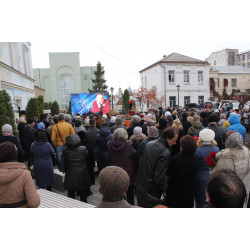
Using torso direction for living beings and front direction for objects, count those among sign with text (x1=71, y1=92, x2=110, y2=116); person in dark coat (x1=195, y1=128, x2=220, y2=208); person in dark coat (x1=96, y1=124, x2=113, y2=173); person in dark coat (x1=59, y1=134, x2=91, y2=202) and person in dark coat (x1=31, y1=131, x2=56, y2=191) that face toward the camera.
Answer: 1

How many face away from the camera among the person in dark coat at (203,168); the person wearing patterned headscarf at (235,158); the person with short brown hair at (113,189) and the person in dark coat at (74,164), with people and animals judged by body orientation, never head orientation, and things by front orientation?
4

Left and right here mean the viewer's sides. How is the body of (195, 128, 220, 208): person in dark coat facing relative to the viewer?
facing away from the viewer

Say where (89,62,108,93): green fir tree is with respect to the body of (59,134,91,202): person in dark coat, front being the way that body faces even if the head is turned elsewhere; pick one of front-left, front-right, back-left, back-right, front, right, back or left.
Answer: front

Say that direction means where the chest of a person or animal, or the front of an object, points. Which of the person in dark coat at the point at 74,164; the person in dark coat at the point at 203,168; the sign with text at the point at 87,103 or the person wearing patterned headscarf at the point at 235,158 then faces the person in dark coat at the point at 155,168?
the sign with text

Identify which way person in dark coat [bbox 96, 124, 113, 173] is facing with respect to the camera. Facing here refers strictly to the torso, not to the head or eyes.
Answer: away from the camera

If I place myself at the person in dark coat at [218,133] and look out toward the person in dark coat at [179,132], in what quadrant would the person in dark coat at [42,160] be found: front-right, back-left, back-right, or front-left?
front-left

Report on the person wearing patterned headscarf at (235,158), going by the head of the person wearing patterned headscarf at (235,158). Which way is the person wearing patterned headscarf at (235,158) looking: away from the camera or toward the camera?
away from the camera

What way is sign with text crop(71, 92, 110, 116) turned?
toward the camera

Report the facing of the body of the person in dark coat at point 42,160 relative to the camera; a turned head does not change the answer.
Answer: away from the camera

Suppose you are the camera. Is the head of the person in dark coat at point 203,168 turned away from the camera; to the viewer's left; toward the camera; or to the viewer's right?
away from the camera

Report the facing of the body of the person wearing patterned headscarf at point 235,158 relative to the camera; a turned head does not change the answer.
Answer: away from the camera

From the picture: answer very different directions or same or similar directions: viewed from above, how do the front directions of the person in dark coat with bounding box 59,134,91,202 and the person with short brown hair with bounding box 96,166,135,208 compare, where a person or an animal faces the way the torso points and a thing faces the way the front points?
same or similar directions

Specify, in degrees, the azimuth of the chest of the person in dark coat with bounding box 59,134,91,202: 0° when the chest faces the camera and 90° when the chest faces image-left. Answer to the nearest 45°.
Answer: approximately 180°

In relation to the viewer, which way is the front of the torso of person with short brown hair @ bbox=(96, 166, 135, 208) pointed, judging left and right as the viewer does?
facing away from the viewer

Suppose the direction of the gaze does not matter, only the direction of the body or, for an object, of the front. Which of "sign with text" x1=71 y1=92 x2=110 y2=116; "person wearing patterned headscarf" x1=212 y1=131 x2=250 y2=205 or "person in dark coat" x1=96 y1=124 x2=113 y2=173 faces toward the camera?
the sign with text
